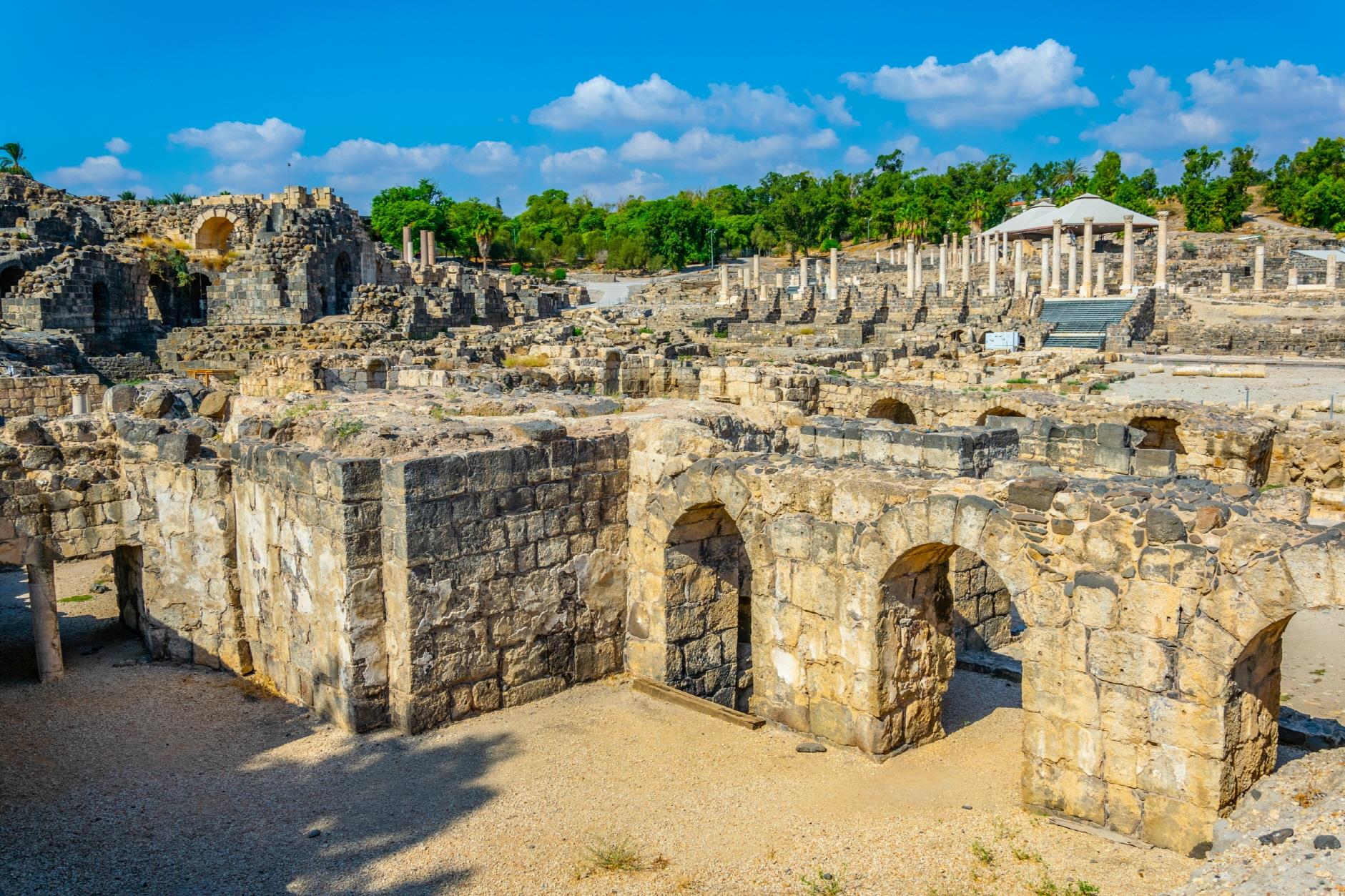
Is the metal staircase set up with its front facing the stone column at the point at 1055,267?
no

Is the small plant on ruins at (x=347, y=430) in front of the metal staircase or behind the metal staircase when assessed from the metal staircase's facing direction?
in front

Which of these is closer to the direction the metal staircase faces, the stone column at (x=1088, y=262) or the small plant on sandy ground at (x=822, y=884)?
the small plant on sandy ground

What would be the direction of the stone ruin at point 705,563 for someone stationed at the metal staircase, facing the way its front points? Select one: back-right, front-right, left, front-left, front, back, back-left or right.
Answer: front

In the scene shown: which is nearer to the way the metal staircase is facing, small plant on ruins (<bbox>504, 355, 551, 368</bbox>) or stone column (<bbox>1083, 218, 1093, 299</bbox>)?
the small plant on ruins

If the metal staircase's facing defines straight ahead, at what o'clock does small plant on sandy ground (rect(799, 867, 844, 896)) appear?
The small plant on sandy ground is roughly at 12 o'clock from the metal staircase.

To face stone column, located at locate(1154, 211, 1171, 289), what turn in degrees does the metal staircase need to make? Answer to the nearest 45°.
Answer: approximately 180°

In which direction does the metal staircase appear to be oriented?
toward the camera

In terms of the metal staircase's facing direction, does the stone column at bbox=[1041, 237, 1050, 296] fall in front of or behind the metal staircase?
behind

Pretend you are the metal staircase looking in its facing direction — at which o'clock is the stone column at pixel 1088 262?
The stone column is roughly at 6 o'clock from the metal staircase.

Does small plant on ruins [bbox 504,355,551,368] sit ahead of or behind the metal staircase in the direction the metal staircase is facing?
ahead
